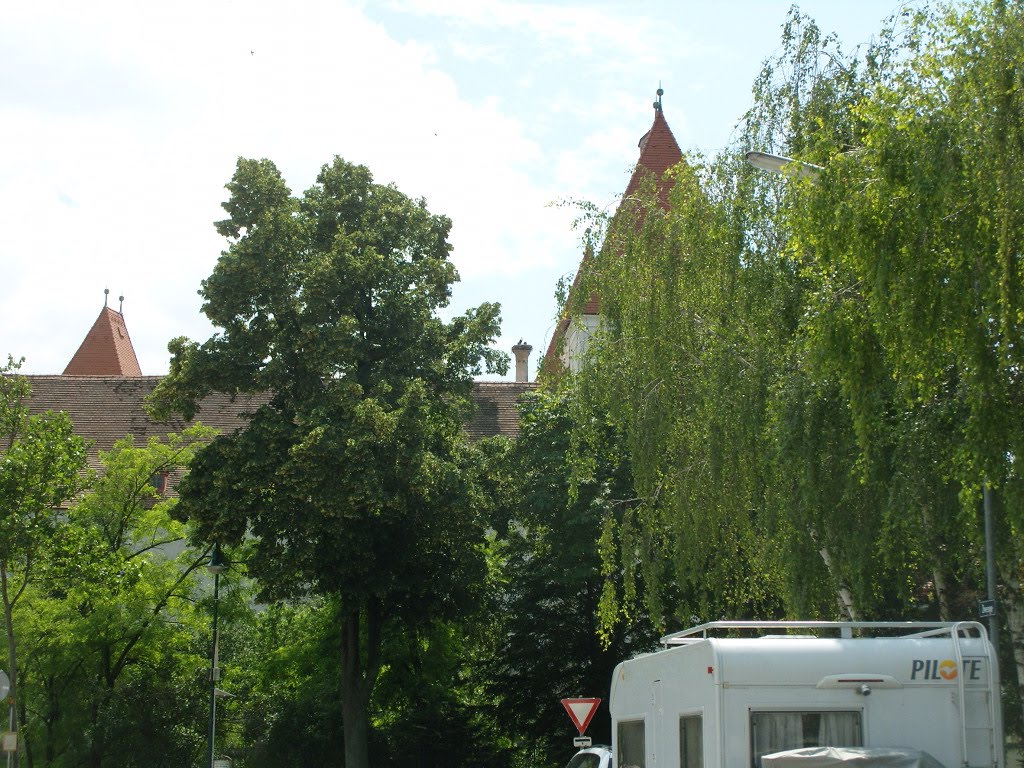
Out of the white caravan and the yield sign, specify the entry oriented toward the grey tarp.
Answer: the yield sign

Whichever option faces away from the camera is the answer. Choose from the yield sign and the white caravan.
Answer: the white caravan

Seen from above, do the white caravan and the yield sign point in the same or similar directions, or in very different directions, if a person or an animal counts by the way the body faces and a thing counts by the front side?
very different directions

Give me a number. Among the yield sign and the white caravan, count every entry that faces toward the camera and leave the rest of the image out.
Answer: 1

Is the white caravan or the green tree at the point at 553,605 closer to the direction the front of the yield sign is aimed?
the white caravan

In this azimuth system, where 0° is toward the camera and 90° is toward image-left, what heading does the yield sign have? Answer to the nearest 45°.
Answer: approximately 0°

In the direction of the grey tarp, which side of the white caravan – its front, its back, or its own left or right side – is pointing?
back

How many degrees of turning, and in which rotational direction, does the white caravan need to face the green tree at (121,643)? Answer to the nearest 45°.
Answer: approximately 45° to its left

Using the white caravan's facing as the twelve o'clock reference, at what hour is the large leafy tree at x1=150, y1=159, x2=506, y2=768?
The large leafy tree is roughly at 11 o'clock from the white caravan.

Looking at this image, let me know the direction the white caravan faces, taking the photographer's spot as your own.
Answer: facing away from the viewer

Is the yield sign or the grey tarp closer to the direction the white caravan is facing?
the yield sign

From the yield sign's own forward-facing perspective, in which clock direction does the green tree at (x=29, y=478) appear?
The green tree is roughly at 4 o'clock from the yield sign.
